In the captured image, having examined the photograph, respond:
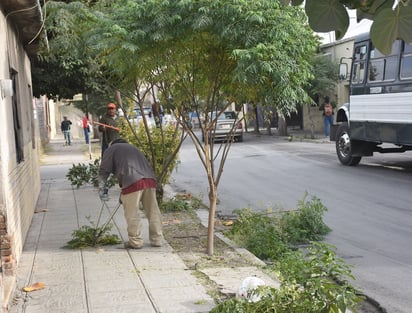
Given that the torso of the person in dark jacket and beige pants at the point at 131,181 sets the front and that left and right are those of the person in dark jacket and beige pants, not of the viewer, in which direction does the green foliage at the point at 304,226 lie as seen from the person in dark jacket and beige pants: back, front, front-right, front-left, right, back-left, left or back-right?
back-right

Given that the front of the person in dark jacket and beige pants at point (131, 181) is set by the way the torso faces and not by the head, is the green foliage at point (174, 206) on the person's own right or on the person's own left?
on the person's own right

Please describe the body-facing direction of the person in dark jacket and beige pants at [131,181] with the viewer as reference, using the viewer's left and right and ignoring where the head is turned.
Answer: facing away from the viewer and to the left of the viewer
